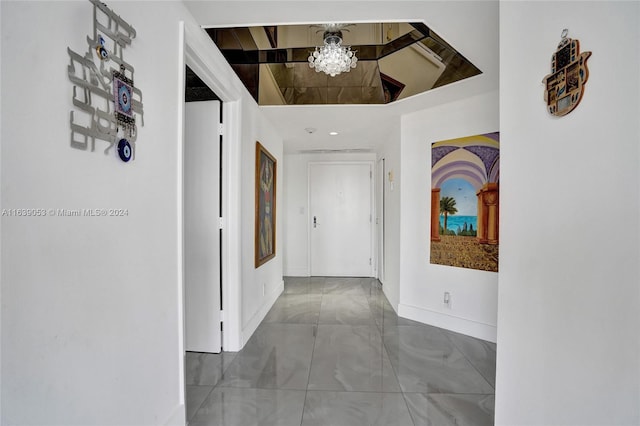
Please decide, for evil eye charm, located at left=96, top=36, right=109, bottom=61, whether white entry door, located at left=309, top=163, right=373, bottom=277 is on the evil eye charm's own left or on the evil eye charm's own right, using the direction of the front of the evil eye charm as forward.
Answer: on the evil eye charm's own left

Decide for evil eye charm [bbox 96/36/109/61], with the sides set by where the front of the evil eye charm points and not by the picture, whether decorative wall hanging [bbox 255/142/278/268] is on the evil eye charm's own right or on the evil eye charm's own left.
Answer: on the evil eye charm's own left

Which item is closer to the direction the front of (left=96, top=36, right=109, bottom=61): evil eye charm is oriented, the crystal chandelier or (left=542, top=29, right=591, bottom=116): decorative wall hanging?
the decorative wall hanging

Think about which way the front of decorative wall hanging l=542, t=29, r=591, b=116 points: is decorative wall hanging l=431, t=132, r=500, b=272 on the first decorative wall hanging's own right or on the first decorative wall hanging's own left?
on the first decorative wall hanging's own right

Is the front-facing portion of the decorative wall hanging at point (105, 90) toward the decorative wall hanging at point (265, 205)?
no

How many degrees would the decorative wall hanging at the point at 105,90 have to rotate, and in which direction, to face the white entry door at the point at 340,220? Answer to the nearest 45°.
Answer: approximately 90° to its left

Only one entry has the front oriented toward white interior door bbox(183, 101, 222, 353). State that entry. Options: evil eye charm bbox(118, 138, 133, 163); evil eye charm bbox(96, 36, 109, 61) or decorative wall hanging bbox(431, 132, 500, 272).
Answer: the decorative wall hanging

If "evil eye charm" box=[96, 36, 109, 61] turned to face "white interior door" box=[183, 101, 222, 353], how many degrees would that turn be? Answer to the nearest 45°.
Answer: approximately 90° to its left

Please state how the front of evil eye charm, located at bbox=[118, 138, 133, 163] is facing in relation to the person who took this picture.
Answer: facing the viewer and to the right of the viewer

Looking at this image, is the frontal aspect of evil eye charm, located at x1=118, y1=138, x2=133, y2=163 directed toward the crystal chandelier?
no

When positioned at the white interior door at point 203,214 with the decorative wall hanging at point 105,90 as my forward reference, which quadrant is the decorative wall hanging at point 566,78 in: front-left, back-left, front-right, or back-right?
front-left

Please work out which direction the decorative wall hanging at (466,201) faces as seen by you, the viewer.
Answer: facing the viewer and to the left of the viewer

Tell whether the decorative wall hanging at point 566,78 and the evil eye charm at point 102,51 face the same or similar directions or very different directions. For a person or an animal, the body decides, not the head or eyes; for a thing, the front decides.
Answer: very different directions

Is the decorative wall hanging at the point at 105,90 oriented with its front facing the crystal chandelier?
no

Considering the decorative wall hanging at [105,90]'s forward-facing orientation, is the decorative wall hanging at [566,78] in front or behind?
in front

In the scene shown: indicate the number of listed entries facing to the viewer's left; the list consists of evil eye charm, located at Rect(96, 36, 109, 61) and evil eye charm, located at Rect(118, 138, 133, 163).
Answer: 0

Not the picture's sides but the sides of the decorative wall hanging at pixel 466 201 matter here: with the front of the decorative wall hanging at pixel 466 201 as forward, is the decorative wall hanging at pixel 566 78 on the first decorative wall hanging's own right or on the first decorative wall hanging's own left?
on the first decorative wall hanging's own left

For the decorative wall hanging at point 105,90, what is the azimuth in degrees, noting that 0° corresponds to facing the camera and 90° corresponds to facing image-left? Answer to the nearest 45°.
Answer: approximately 315°

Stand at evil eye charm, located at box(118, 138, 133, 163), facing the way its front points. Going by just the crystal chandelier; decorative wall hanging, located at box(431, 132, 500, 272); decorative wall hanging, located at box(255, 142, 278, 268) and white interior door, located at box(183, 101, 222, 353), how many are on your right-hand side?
0
